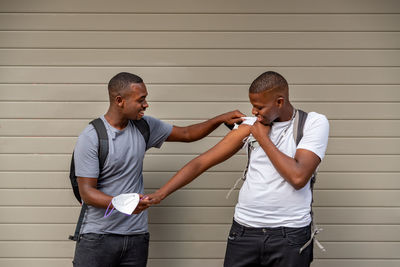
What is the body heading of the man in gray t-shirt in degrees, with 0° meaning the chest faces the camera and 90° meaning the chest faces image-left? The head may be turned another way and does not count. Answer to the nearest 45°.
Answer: approximately 315°

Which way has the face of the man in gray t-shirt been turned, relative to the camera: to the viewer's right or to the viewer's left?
to the viewer's right

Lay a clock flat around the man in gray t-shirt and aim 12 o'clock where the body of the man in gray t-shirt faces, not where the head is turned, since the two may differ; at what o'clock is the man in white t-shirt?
The man in white t-shirt is roughly at 11 o'clock from the man in gray t-shirt.
